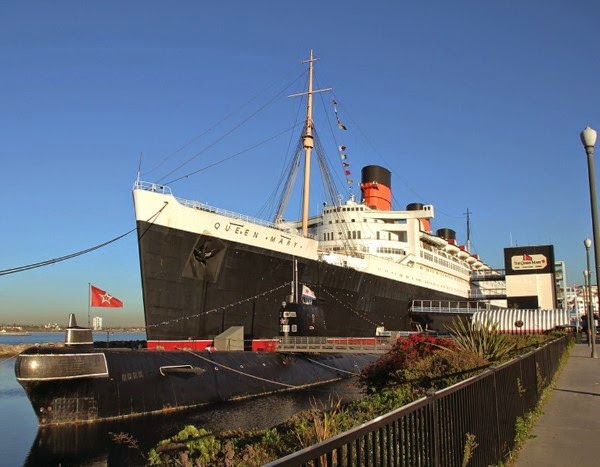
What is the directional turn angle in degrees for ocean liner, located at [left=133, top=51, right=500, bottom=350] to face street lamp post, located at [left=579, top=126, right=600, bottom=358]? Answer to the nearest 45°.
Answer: approximately 90° to its left

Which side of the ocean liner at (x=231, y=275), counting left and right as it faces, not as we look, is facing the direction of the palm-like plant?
left

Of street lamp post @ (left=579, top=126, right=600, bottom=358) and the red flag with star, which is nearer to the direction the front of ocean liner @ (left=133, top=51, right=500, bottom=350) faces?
the red flag with star

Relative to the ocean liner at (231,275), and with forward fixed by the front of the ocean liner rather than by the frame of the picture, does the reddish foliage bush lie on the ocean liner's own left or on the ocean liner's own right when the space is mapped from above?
on the ocean liner's own left

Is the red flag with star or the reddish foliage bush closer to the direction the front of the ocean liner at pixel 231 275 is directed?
the red flag with star

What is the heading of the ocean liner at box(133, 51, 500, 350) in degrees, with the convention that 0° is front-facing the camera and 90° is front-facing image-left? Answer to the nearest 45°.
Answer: approximately 45°
